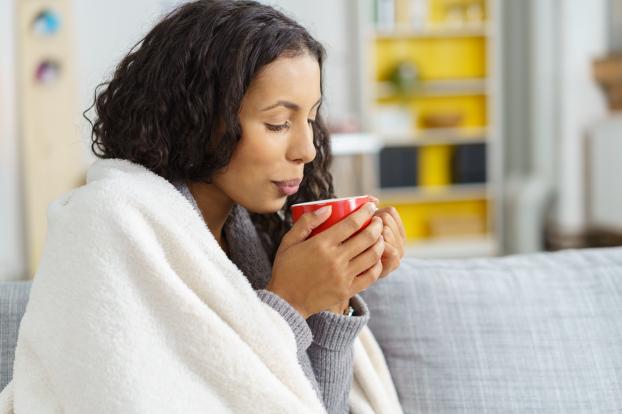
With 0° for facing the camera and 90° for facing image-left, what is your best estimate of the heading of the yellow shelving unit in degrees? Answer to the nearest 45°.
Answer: approximately 0°

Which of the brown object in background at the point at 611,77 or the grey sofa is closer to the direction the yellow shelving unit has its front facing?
the grey sofa

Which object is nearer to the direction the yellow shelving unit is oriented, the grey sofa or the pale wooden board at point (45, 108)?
the grey sofa

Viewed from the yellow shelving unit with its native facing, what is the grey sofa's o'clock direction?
The grey sofa is roughly at 12 o'clock from the yellow shelving unit.

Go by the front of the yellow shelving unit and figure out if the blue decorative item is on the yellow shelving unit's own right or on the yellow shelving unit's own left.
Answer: on the yellow shelving unit's own right

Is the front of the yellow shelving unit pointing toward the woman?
yes

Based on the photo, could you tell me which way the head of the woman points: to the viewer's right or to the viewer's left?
to the viewer's right
